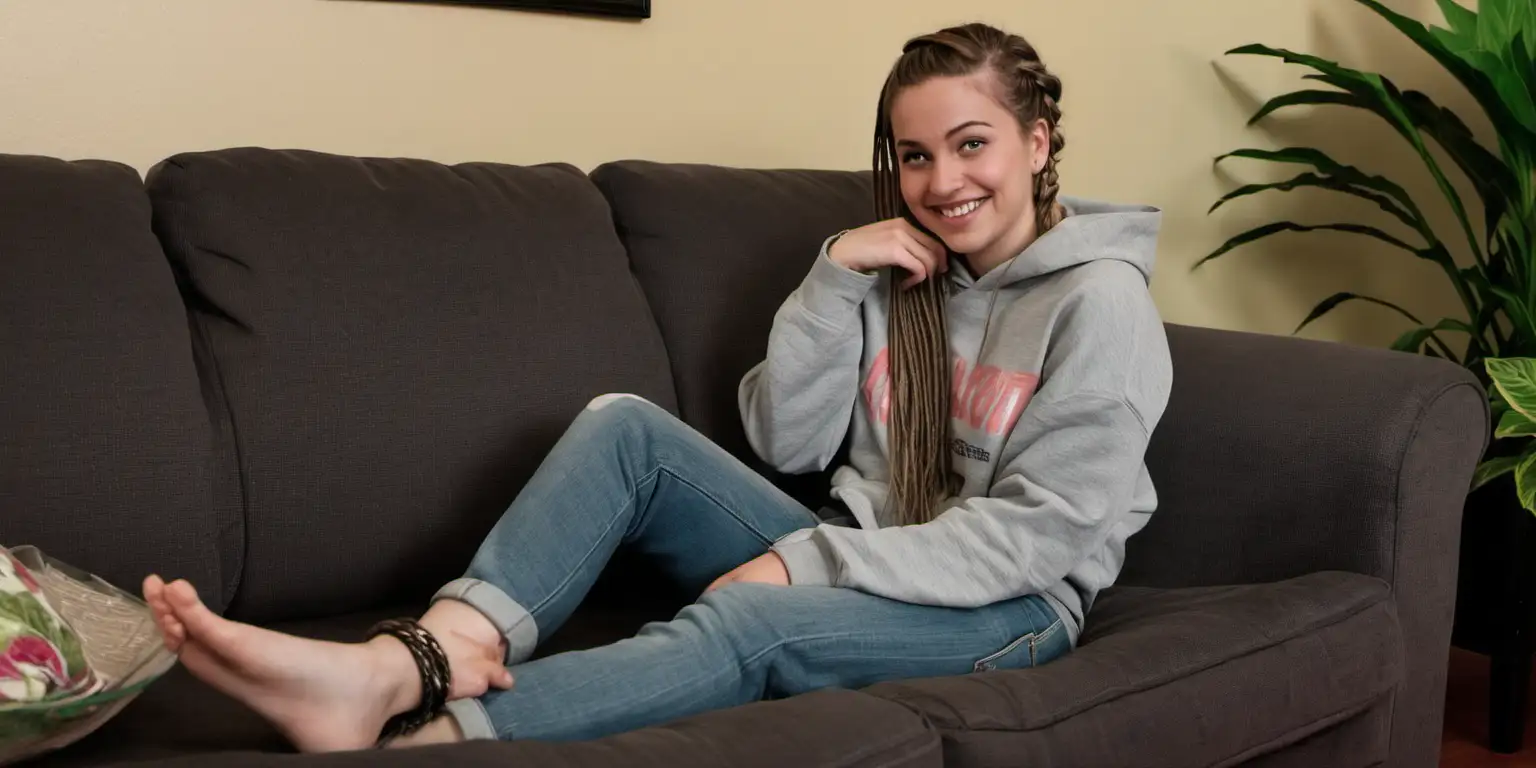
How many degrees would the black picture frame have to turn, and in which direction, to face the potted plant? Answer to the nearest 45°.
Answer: approximately 90° to its left

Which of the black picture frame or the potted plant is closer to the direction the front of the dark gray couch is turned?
the potted plant

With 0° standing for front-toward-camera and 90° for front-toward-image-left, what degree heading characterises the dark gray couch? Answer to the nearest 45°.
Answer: approximately 315°

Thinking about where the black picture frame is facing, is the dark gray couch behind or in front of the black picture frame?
in front

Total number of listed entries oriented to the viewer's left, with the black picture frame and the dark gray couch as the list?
0

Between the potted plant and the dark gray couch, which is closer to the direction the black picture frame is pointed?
the dark gray couch

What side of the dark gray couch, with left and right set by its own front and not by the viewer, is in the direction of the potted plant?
left
